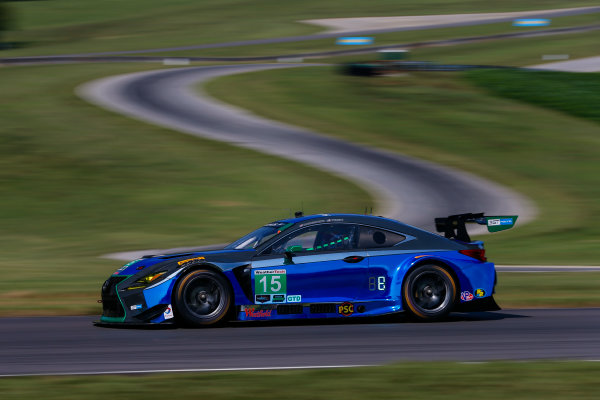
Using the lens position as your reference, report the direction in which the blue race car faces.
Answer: facing to the left of the viewer
